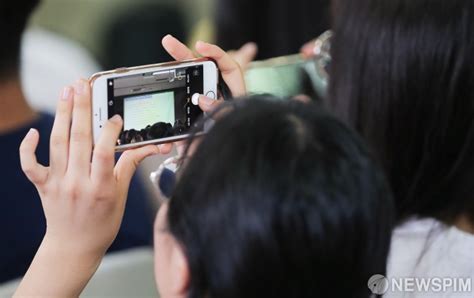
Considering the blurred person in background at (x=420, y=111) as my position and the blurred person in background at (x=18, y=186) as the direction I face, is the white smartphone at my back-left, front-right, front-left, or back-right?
front-left

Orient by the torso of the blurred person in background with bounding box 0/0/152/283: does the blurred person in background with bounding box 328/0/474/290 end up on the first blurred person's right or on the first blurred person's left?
on the first blurred person's right

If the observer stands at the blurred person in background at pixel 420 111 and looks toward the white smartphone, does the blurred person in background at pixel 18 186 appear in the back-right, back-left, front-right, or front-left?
front-right

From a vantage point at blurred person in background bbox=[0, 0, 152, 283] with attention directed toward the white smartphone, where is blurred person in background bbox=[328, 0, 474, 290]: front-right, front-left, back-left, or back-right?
front-left

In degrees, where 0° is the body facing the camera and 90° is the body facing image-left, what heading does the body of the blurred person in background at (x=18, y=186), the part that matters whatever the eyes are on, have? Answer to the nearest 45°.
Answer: approximately 180°

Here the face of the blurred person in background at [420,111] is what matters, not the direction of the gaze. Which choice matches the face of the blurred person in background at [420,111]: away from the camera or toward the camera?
away from the camera
